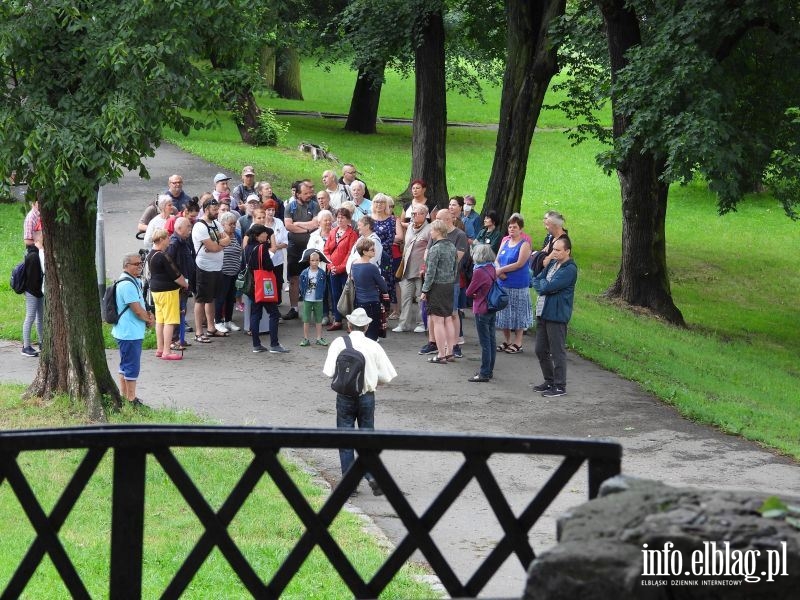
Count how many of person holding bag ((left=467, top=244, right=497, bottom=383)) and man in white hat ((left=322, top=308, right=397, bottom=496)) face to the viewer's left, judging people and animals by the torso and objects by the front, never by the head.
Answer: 1

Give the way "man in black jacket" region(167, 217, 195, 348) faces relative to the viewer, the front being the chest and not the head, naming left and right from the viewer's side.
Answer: facing the viewer and to the right of the viewer

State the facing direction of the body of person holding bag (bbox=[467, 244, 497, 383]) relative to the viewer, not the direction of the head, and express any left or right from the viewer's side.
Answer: facing to the left of the viewer

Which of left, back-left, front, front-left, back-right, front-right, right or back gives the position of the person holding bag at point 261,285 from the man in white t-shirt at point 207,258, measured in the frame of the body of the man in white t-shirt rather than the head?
front

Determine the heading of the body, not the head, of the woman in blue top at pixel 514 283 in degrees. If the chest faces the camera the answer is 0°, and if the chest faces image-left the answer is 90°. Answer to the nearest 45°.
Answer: approximately 45°

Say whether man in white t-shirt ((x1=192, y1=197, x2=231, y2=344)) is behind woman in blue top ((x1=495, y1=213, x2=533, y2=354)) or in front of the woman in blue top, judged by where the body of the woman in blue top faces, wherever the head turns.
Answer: in front

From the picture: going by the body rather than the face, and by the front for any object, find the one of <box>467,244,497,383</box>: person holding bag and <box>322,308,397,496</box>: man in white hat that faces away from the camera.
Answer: the man in white hat

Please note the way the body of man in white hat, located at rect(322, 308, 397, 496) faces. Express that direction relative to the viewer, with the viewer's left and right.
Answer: facing away from the viewer

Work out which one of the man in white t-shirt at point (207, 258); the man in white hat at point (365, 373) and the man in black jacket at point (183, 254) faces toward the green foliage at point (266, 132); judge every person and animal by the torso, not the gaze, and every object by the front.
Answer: the man in white hat

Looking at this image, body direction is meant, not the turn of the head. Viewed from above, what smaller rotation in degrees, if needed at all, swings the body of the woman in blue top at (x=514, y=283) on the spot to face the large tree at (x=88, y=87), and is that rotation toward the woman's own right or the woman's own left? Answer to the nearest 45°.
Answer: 0° — they already face it

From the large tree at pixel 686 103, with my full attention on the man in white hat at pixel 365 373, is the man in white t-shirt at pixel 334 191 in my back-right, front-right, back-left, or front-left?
front-right

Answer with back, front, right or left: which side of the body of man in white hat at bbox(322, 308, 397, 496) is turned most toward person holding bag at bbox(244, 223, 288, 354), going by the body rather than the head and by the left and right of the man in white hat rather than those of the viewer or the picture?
front

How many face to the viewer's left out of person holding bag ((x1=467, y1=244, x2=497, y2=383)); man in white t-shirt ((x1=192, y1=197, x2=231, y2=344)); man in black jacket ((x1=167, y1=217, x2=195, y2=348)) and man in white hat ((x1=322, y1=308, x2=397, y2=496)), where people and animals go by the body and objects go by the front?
1

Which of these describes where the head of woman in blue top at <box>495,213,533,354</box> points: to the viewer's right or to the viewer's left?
to the viewer's left

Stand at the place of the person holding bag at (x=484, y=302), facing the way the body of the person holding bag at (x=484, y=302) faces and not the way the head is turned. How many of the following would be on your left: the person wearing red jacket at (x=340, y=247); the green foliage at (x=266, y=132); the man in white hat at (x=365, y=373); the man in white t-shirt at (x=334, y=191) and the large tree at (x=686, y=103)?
1

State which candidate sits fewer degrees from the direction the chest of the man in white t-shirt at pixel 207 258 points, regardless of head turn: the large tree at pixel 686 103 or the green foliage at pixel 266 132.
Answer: the large tree

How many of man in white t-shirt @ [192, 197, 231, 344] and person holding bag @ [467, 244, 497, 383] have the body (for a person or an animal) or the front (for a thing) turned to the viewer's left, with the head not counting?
1

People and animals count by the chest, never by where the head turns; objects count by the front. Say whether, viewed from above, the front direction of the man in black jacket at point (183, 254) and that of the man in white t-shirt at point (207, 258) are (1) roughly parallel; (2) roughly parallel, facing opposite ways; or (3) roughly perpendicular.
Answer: roughly parallel

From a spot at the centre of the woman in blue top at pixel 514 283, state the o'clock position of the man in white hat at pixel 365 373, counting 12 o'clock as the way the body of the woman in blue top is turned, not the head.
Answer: The man in white hat is roughly at 11 o'clock from the woman in blue top.

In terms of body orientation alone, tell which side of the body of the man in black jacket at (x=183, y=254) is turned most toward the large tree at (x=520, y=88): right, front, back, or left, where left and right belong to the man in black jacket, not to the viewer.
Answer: left
